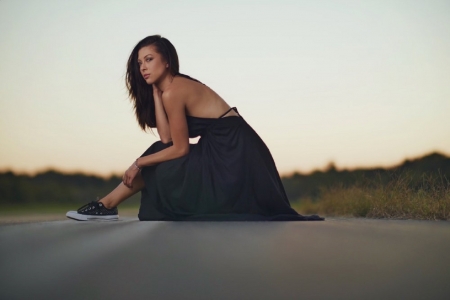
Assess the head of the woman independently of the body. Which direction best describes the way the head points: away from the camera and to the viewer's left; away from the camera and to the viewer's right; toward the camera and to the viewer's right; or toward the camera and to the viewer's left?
toward the camera and to the viewer's left

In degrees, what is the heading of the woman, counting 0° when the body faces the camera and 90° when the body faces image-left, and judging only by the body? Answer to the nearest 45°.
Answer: approximately 90°
